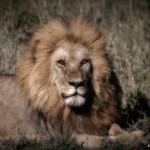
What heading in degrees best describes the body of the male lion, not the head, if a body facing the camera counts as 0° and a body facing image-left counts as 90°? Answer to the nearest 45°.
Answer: approximately 315°
